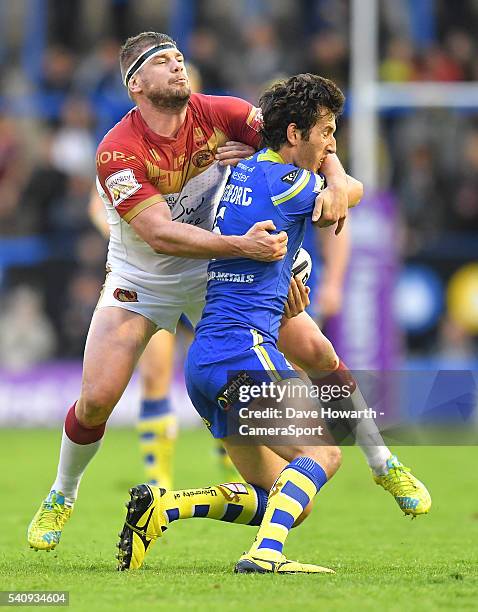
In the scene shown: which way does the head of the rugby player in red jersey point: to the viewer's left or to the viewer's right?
to the viewer's right

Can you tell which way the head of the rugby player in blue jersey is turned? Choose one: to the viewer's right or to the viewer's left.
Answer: to the viewer's right

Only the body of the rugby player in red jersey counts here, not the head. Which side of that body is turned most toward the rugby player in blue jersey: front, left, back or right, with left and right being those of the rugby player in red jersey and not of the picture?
front

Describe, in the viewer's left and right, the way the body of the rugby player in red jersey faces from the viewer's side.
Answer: facing the viewer and to the right of the viewer
